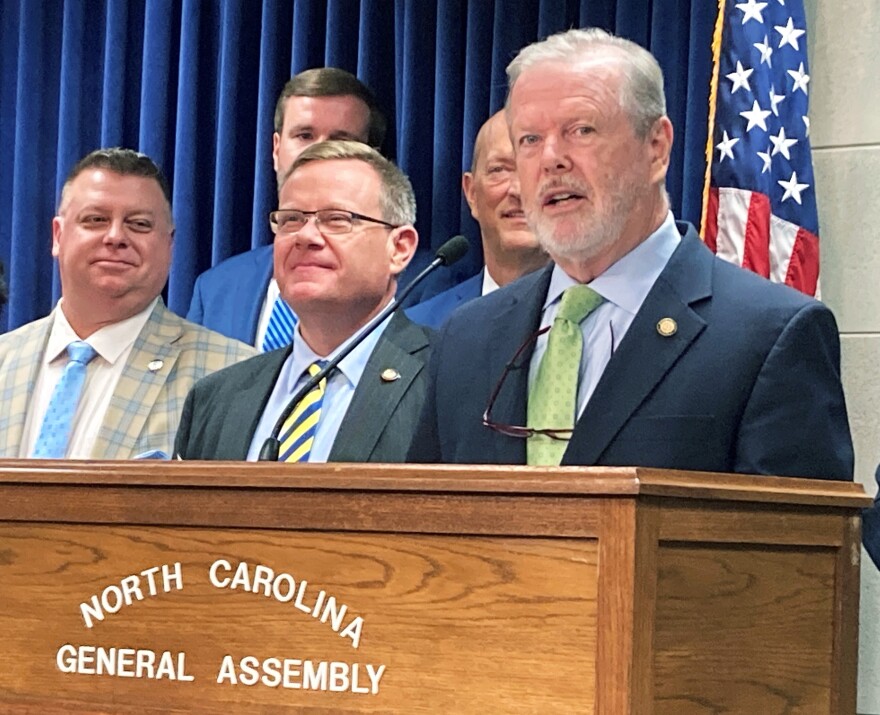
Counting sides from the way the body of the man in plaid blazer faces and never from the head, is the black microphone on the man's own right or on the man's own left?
on the man's own left

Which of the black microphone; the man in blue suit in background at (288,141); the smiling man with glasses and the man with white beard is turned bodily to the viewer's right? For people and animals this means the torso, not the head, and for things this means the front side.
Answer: the black microphone

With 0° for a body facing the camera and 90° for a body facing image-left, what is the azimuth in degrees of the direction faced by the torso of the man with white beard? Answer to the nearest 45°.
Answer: approximately 45°

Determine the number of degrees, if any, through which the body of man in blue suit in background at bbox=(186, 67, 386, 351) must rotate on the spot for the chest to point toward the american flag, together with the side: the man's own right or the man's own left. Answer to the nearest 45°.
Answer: approximately 135° to the man's own left

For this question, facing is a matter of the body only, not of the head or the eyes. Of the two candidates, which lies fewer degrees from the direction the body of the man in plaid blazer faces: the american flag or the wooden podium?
the wooden podium

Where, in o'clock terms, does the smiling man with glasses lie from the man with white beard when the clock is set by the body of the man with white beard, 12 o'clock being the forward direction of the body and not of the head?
The smiling man with glasses is roughly at 3 o'clock from the man with white beard.

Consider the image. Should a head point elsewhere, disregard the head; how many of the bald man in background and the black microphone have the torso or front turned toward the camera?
1

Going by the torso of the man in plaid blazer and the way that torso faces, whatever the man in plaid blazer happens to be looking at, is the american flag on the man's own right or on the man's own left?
on the man's own left

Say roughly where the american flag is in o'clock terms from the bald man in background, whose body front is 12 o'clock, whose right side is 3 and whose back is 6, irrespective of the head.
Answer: The american flag is roughly at 9 o'clock from the bald man in background.
